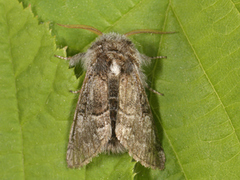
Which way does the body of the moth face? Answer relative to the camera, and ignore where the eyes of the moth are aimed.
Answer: away from the camera
